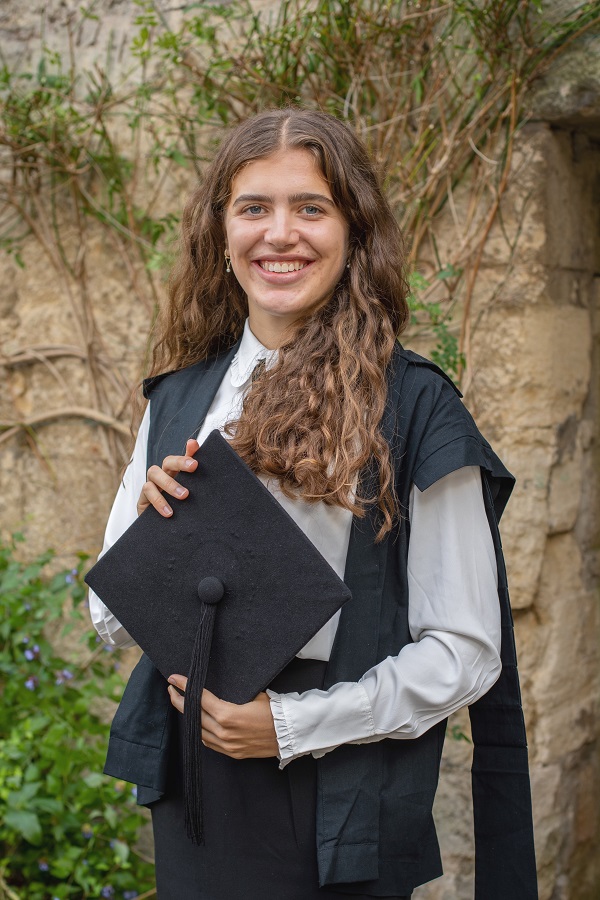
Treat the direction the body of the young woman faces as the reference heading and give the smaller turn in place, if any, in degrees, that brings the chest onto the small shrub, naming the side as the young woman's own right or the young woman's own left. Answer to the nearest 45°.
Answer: approximately 90° to the young woman's own right

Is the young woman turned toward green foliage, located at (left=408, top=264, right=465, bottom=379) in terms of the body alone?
no

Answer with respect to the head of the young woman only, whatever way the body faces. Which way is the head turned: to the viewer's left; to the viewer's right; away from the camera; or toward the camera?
toward the camera
